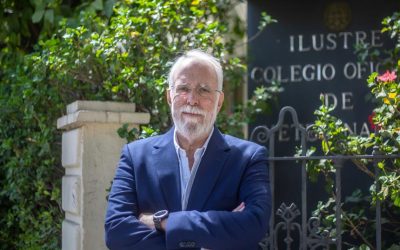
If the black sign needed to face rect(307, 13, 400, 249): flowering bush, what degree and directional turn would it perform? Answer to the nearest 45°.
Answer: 0° — it already faces it

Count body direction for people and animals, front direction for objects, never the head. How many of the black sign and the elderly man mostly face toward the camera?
2

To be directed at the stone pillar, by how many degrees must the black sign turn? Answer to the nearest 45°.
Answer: approximately 45° to its right

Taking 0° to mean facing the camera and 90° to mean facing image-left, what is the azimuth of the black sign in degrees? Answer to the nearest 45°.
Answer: approximately 0°

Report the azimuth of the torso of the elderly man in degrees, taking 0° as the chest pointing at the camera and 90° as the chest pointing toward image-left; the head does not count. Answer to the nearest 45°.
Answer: approximately 0°

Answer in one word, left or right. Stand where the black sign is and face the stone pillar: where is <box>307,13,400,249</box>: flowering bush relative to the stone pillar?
left
